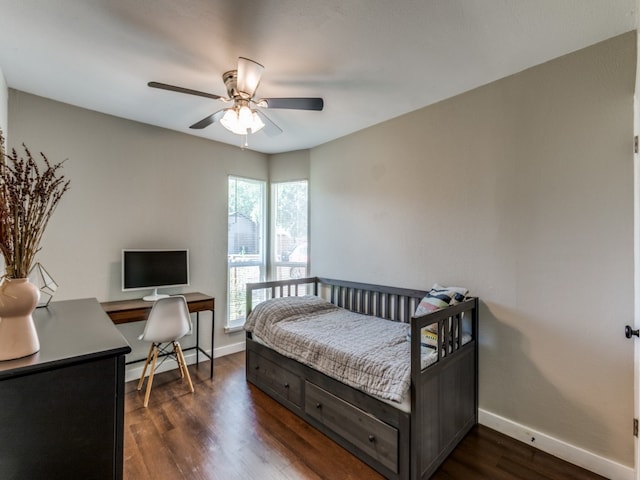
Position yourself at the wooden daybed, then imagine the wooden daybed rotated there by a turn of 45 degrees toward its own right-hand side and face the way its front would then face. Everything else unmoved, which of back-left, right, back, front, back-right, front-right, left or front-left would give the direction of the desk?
front

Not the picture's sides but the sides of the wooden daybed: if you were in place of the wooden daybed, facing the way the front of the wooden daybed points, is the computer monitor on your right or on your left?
on your right

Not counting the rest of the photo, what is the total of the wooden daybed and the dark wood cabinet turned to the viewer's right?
1

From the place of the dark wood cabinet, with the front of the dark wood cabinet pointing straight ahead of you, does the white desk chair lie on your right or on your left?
on your left

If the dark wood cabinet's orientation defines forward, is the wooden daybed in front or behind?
in front

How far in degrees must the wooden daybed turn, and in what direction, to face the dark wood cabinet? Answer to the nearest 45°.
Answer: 0° — it already faces it

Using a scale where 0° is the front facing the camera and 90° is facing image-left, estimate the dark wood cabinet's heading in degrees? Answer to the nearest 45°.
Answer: approximately 270°

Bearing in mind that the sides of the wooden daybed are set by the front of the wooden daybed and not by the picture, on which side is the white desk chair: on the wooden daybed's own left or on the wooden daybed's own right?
on the wooden daybed's own right

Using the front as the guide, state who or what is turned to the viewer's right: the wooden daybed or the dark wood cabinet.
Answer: the dark wood cabinet

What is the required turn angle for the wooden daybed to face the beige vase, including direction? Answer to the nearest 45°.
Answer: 0° — it already faces it

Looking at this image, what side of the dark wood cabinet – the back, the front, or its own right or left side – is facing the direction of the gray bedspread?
front

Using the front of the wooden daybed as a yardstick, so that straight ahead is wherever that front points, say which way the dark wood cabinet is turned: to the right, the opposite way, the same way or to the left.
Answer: the opposite way

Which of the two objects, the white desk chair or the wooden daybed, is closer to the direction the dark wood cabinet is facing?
the wooden daybed
